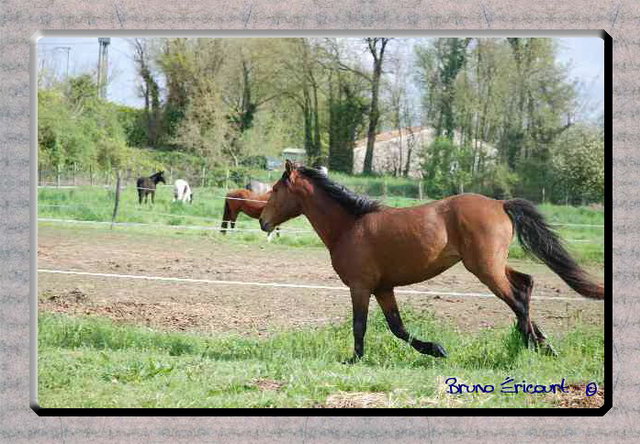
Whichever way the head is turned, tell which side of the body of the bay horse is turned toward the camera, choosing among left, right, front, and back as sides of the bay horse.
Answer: left

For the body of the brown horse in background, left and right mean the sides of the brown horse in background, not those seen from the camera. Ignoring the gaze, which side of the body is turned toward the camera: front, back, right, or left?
right

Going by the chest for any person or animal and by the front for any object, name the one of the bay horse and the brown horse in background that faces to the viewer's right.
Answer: the brown horse in background
